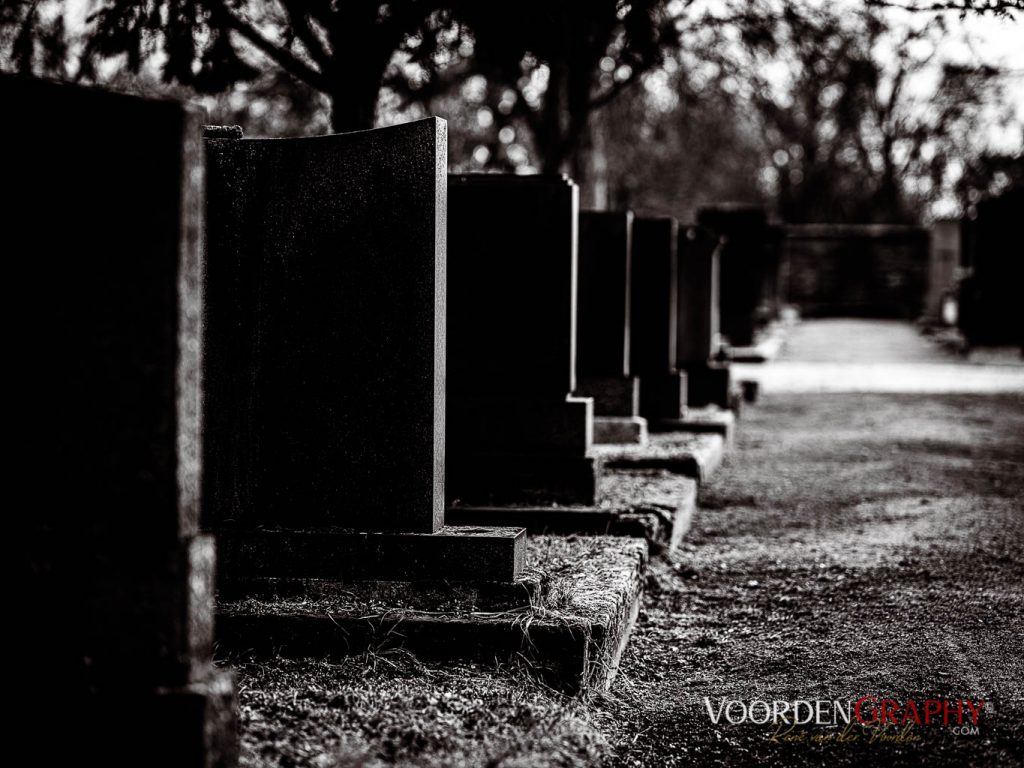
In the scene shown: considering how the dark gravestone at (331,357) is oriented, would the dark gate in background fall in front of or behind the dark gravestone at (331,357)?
in front

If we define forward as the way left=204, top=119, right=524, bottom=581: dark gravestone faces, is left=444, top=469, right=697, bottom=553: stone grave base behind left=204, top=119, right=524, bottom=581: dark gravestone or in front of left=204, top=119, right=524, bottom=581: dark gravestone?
in front

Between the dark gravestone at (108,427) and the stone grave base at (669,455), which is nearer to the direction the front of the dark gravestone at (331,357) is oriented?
the stone grave base

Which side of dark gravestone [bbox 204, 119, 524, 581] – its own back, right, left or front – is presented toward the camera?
back
